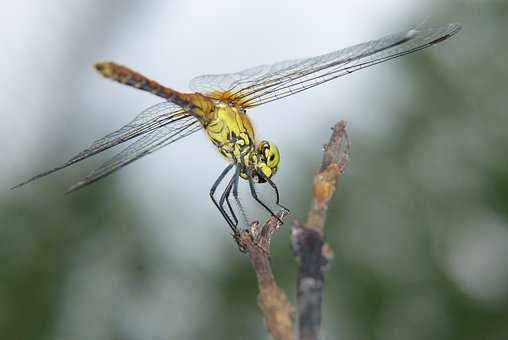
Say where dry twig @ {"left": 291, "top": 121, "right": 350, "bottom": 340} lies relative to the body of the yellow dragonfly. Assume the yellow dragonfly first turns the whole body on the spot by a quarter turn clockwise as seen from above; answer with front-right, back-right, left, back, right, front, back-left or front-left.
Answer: front-left
